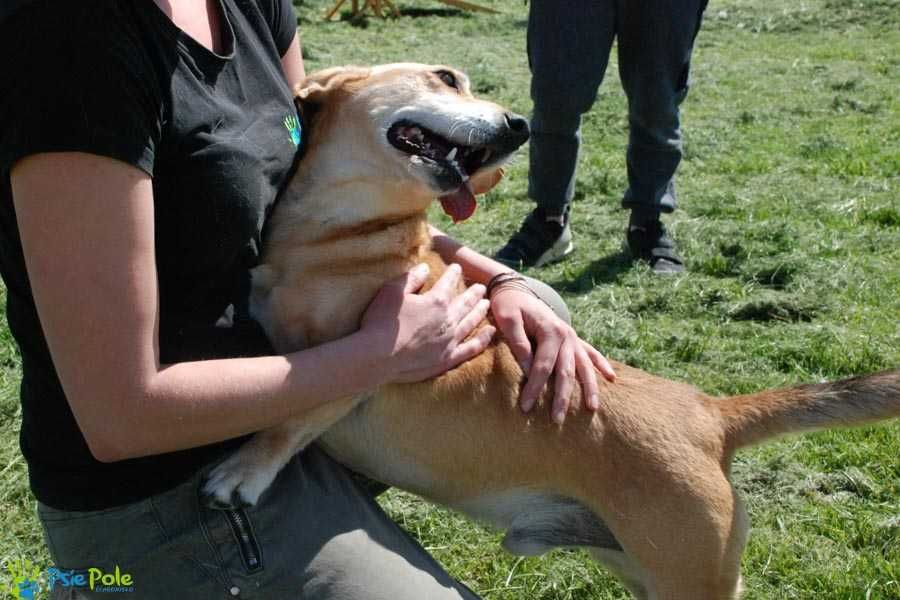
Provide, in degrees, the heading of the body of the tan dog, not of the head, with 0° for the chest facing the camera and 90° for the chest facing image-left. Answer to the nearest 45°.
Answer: approximately 90°
